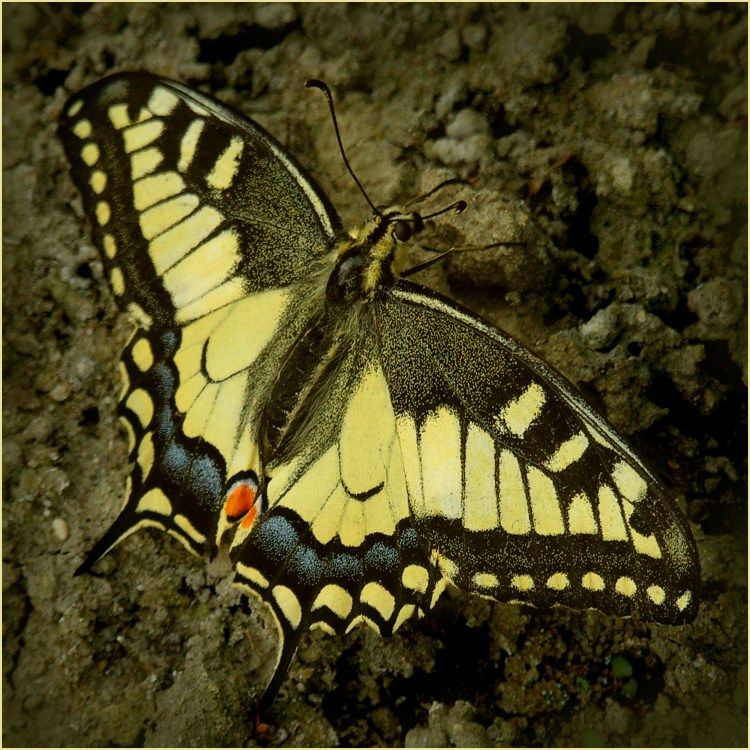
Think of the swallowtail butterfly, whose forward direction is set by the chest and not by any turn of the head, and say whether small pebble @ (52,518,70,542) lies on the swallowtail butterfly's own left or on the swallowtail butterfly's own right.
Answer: on the swallowtail butterfly's own left

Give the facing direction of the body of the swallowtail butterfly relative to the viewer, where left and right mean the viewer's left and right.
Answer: facing away from the viewer and to the right of the viewer
